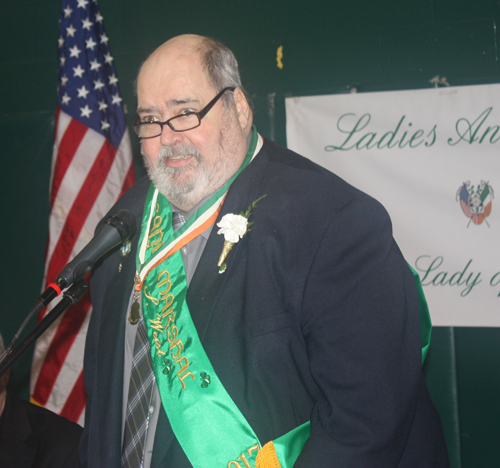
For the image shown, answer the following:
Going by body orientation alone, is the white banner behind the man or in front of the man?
behind

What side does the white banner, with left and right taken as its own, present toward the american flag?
right

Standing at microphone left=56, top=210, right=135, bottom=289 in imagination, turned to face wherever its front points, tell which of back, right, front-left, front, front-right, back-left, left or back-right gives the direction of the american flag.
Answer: left

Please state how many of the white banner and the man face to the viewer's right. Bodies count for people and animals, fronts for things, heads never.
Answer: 0

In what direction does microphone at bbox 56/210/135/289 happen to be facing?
to the viewer's right

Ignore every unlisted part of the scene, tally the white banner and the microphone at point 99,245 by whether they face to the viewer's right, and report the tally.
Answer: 1

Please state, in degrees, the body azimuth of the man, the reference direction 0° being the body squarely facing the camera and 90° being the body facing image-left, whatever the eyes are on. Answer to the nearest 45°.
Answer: approximately 45°

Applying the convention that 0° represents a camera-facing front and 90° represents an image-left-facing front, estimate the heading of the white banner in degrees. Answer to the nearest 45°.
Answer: approximately 0°

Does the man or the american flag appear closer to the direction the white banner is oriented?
the man

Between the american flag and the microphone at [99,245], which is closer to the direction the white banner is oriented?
the microphone

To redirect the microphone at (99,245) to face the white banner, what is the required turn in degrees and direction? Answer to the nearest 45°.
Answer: approximately 45° to its left
